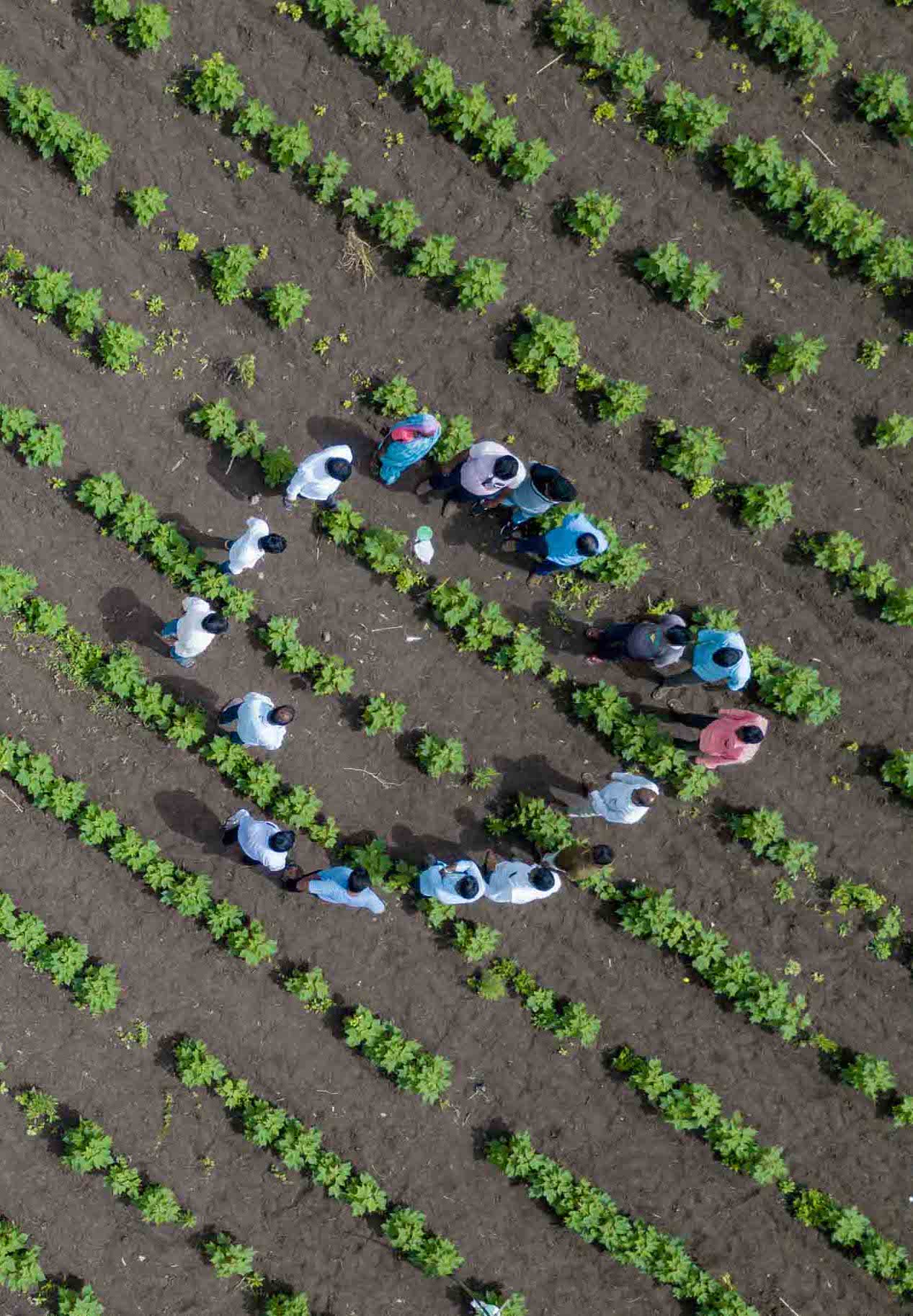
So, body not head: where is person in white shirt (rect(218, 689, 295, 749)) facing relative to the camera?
to the viewer's right

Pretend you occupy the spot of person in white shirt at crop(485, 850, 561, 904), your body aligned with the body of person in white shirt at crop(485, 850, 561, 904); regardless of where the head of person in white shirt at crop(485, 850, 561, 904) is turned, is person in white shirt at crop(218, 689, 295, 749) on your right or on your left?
on your left

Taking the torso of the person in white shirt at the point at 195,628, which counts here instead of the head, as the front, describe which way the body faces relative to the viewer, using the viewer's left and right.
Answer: facing to the right of the viewer

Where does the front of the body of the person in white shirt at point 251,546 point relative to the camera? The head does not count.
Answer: to the viewer's right

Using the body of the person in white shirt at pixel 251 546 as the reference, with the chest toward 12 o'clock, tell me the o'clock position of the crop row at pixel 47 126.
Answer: The crop row is roughly at 7 o'clock from the person in white shirt.

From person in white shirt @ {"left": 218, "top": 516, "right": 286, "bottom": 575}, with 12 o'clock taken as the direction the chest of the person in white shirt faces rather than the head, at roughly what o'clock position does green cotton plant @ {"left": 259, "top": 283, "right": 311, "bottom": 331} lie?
The green cotton plant is roughly at 8 o'clock from the person in white shirt.
